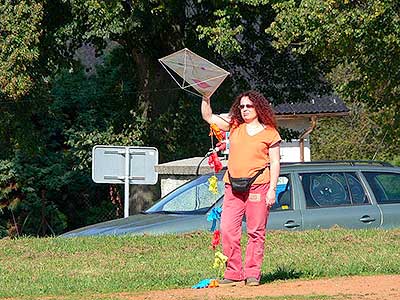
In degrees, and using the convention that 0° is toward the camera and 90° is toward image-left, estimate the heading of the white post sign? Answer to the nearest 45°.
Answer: approximately 180°

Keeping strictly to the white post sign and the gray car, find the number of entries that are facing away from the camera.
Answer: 1

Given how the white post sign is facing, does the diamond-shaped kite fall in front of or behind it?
behind

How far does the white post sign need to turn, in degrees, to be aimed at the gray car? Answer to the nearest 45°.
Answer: approximately 135° to its right

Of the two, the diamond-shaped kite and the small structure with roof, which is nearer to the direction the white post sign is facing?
the small structure with roof

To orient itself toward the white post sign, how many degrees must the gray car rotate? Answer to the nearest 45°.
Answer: approximately 45° to its right

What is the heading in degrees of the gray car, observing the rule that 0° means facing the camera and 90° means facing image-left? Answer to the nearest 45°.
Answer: approximately 90°

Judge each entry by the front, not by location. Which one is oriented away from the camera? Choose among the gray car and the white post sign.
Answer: the white post sign

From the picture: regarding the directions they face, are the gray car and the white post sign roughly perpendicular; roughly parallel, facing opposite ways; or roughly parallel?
roughly perpendicular

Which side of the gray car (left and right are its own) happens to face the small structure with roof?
right
